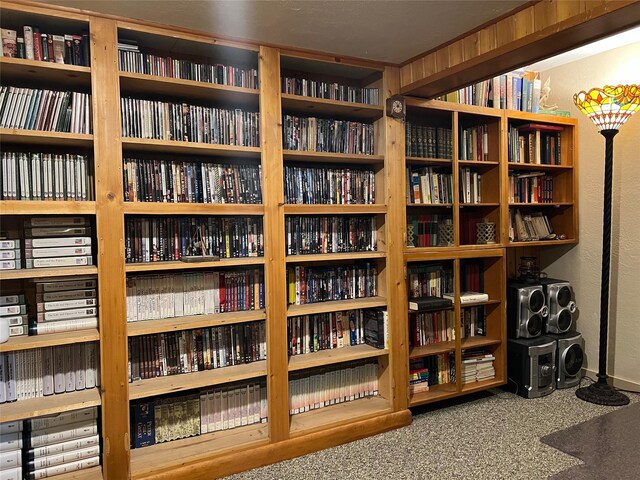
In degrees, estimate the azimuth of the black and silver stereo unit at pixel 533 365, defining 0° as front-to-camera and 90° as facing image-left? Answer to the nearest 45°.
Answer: approximately 315°

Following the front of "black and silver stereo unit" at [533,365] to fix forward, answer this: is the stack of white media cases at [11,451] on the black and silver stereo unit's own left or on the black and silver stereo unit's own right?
on the black and silver stereo unit's own right

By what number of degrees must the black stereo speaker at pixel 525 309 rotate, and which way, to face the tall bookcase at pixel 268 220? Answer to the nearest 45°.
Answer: approximately 90° to its right

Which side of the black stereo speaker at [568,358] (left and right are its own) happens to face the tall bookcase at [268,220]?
right

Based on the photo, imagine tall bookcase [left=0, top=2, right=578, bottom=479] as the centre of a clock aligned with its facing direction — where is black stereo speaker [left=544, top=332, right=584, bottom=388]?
The black stereo speaker is roughly at 10 o'clock from the tall bookcase.
